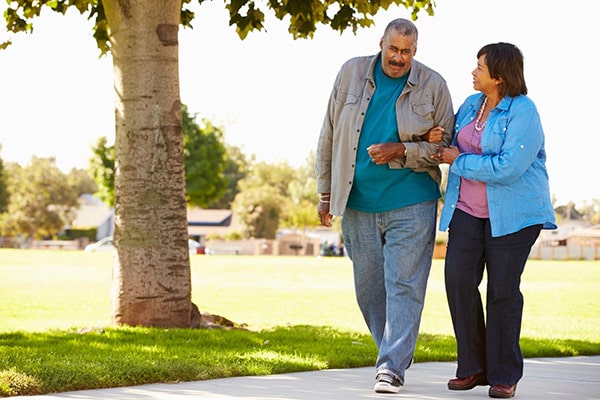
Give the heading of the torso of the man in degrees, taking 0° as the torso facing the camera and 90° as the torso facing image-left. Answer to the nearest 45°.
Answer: approximately 0°

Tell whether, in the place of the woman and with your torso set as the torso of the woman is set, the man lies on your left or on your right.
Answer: on your right

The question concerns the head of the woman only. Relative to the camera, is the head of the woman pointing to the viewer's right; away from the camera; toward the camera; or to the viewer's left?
to the viewer's left
